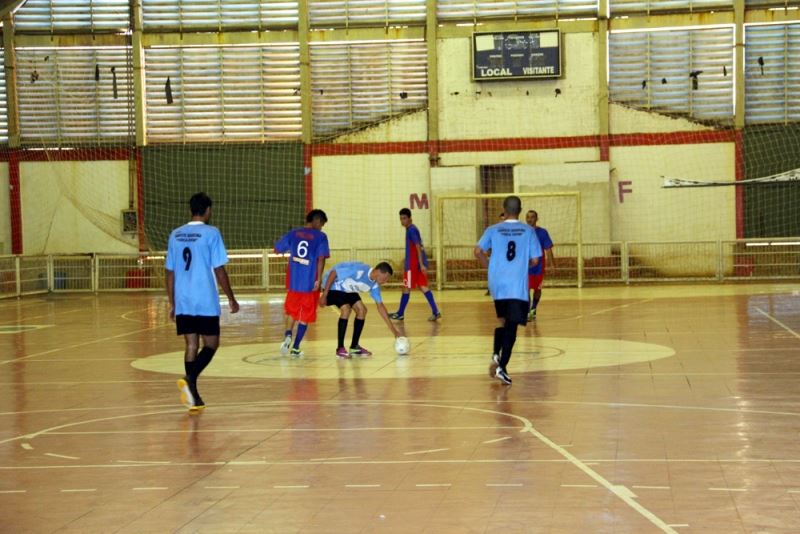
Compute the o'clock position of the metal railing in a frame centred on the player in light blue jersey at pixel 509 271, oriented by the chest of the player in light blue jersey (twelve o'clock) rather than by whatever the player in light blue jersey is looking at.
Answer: The metal railing is roughly at 12 o'clock from the player in light blue jersey.

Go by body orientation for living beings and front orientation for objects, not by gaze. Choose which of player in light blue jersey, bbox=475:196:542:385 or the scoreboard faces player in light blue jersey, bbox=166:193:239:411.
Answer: the scoreboard

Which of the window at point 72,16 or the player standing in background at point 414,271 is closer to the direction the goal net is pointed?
the player standing in background

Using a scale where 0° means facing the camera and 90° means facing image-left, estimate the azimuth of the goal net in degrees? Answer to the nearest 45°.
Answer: approximately 0°

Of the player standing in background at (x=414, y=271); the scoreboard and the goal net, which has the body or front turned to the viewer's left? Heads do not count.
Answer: the player standing in background

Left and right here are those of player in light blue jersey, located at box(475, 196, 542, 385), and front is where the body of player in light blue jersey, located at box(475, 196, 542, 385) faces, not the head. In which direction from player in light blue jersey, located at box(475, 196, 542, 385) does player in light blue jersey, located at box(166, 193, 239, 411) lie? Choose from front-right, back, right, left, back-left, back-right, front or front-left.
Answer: back-left

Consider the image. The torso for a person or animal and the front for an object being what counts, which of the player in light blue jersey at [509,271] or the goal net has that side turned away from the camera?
the player in light blue jersey

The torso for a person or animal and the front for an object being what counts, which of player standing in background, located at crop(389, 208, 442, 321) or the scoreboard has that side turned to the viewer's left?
the player standing in background

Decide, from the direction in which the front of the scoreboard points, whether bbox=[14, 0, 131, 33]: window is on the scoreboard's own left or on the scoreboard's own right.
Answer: on the scoreboard's own right

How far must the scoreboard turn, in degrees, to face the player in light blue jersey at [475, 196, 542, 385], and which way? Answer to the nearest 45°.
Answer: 0° — it already faces them

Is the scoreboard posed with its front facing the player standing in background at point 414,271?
yes

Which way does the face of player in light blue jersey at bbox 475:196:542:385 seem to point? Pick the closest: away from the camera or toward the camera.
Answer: away from the camera

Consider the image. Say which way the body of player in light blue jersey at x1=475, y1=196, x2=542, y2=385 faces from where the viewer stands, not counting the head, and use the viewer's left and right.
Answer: facing away from the viewer
